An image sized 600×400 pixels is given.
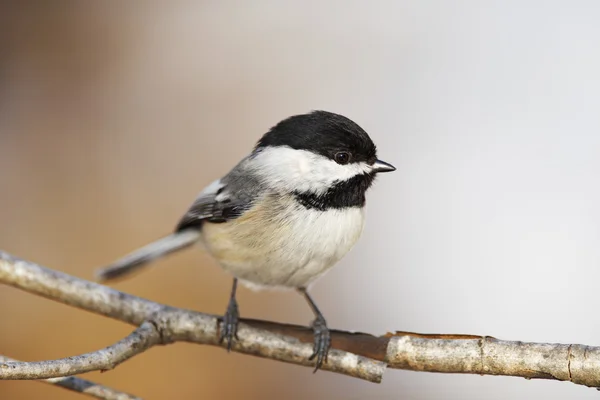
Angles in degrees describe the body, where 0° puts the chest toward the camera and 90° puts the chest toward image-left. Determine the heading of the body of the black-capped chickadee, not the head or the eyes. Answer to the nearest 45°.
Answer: approximately 315°
